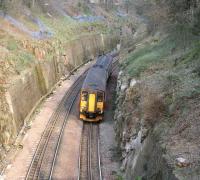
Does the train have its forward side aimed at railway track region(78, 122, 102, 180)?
yes

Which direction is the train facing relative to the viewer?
toward the camera
